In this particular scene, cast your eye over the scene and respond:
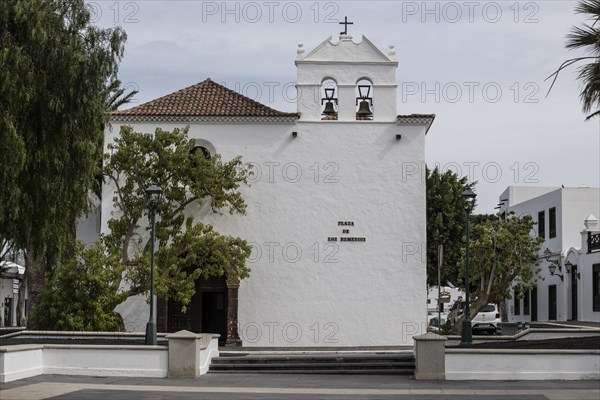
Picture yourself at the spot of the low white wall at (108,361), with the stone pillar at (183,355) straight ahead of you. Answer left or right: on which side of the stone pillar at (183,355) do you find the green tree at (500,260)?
left

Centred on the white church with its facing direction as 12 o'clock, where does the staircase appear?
The staircase is roughly at 12 o'clock from the white church.

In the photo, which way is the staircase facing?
toward the camera

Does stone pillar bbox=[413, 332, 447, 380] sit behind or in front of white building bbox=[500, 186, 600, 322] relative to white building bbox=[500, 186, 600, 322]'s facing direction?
in front

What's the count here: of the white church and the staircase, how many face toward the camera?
2

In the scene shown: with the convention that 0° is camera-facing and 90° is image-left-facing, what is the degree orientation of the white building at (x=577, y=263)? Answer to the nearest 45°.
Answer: approximately 45°

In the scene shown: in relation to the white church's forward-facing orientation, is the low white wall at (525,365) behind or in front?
in front

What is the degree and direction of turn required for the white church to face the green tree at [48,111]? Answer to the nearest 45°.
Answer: approximately 45° to its right

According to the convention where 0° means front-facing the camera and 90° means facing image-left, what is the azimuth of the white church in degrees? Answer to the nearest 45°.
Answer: approximately 0°
